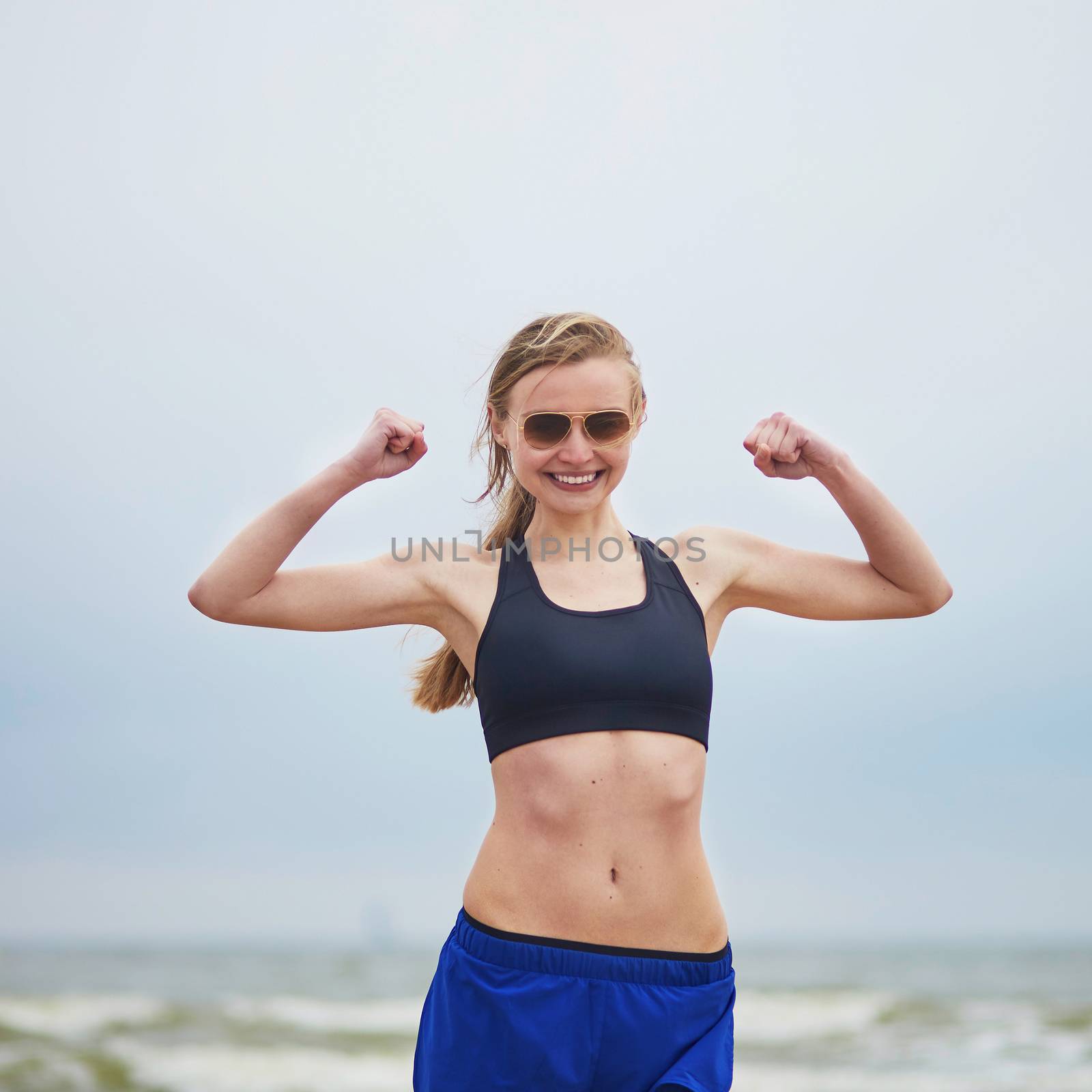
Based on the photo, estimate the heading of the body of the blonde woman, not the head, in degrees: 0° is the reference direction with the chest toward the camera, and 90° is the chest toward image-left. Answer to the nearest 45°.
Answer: approximately 0°
